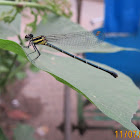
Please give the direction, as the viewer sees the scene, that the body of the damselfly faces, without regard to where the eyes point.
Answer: to the viewer's left
